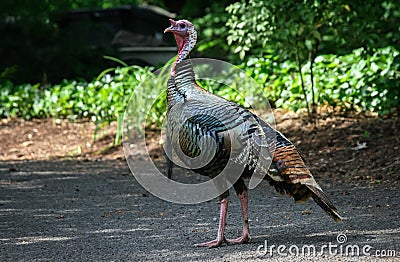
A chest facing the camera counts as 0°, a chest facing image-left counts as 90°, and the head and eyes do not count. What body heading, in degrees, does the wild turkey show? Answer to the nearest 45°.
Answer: approximately 90°
